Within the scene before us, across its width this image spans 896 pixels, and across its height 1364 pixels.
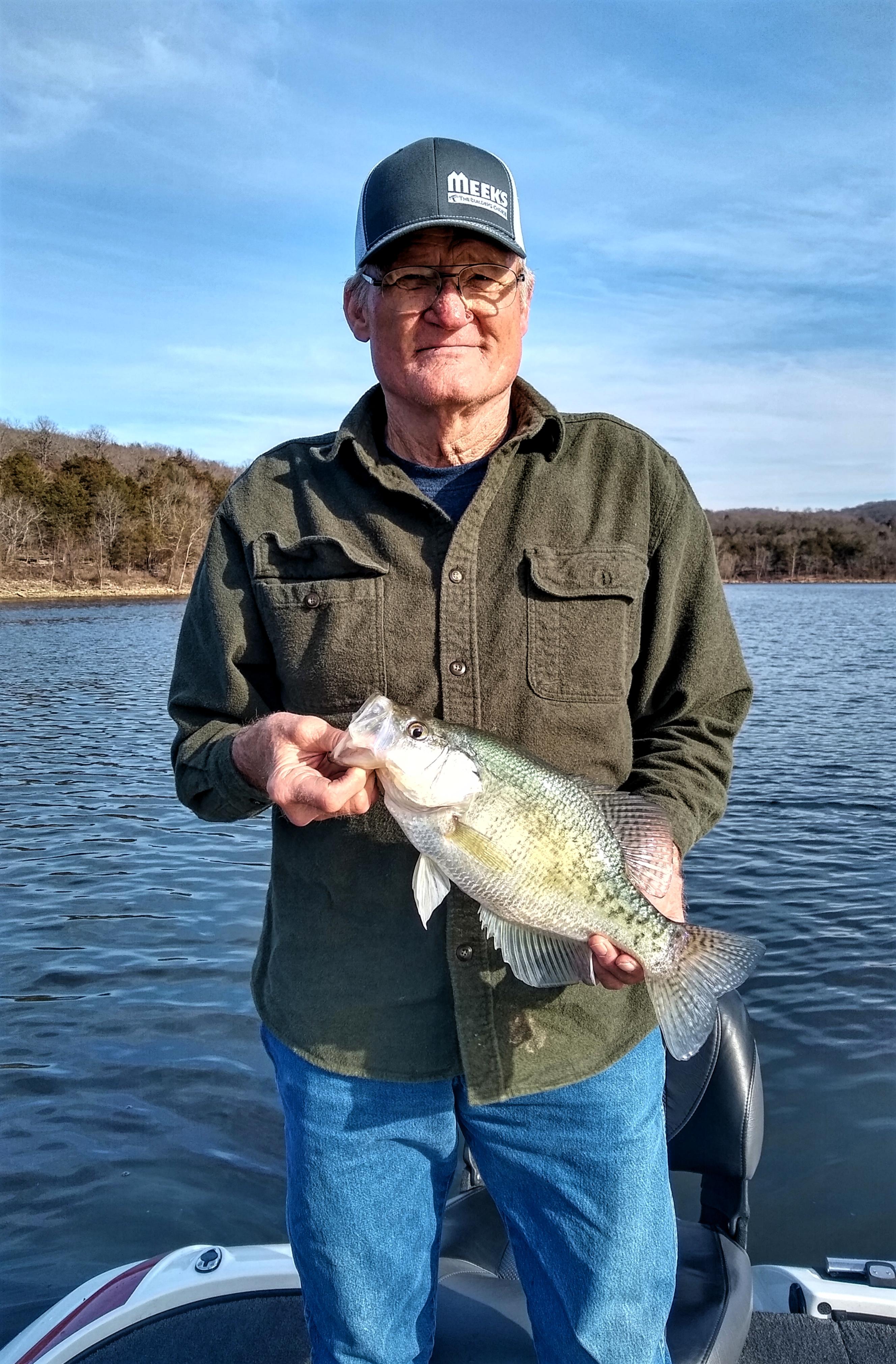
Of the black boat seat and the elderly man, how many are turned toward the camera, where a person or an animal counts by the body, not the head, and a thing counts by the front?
2

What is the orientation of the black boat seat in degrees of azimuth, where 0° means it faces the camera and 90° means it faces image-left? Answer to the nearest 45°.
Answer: approximately 0°

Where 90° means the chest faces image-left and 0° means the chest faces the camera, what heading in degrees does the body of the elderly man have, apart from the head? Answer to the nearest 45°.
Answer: approximately 0°
